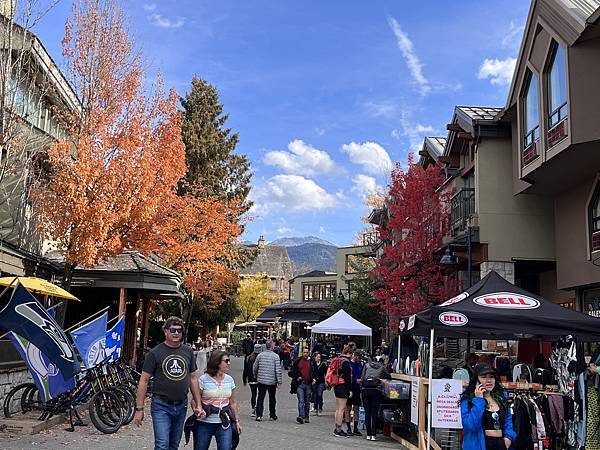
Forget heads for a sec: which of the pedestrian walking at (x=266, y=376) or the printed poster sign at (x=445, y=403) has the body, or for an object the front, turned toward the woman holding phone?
the printed poster sign

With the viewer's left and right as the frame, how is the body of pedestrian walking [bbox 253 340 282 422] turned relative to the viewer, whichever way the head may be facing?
facing away from the viewer

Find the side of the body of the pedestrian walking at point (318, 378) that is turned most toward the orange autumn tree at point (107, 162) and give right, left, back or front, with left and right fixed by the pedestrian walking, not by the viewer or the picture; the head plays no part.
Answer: right

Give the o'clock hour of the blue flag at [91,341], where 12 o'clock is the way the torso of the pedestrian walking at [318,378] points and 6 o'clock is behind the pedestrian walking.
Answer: The blue flag is roughly at 2 o'clock from the pedestrian walking.

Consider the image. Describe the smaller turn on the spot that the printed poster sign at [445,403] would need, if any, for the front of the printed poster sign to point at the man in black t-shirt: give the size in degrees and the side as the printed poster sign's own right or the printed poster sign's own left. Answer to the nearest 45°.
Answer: approximately 45° to the printed poster sign's own right

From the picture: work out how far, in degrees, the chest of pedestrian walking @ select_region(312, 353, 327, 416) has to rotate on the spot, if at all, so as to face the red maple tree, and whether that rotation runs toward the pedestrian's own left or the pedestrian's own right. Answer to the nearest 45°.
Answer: approximately 180°

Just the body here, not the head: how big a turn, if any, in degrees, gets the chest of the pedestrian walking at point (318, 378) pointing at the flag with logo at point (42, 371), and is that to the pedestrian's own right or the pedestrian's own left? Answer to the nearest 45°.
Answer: approximately 45° to the pedestrian's own right

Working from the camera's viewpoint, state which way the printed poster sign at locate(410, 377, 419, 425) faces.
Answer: facing the viewer and to the left of the viewer

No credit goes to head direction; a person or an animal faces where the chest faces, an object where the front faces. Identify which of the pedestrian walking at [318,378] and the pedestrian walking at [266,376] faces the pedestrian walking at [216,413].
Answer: the pedestrian walking at [318,378]

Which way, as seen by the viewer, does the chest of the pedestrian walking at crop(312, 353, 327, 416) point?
toward the camera

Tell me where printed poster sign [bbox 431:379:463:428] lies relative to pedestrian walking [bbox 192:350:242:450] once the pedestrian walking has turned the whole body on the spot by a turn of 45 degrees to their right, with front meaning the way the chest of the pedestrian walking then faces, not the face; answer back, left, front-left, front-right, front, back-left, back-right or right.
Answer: back-left

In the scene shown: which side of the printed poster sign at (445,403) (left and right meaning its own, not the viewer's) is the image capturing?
front

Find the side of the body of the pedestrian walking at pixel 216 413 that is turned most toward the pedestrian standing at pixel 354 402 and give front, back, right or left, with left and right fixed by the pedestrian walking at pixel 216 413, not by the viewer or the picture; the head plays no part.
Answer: back

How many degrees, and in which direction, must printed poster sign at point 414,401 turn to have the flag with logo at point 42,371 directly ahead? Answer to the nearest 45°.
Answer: approximately 45° to its right

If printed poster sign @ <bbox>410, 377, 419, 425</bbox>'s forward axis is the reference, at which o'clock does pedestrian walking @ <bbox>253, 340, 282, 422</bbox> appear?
The pedestrian walking is roughly at 3 o'clock from the printed poster sign.
